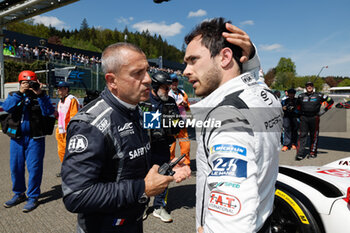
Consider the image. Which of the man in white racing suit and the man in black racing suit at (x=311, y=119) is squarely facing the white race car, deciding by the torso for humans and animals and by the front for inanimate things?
the man in black racing suit

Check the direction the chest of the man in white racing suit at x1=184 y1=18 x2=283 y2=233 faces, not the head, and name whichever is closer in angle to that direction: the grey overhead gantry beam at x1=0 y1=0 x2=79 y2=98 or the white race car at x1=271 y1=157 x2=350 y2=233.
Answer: the grey overhead gantry beam

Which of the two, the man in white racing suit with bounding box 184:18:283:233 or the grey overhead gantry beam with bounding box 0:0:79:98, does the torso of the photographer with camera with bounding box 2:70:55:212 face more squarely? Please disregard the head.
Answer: the man in white racing suit

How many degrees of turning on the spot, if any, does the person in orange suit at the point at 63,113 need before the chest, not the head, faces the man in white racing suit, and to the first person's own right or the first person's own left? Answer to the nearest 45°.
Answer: approximately 45° to the first person's own left

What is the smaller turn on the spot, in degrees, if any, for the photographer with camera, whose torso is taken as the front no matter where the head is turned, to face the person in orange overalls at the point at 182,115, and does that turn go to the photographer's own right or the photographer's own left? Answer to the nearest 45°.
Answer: approximately 90° to the photographer's own left

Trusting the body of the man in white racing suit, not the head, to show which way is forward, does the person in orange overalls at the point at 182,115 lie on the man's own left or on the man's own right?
on the man's own right

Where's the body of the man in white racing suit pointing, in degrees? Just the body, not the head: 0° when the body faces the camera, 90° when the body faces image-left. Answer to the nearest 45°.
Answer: approximately 90°

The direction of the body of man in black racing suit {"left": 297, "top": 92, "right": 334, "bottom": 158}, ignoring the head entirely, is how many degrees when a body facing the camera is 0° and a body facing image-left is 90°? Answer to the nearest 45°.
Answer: approximately 0°

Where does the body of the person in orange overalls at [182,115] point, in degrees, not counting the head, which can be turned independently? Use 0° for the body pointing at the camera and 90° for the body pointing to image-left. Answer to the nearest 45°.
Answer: approximately 45°

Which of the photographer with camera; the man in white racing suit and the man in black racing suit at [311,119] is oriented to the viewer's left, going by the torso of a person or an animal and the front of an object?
the man in white racing suit

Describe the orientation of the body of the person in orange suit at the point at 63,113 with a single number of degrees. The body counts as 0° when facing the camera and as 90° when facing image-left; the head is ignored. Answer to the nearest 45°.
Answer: approximately 45°
